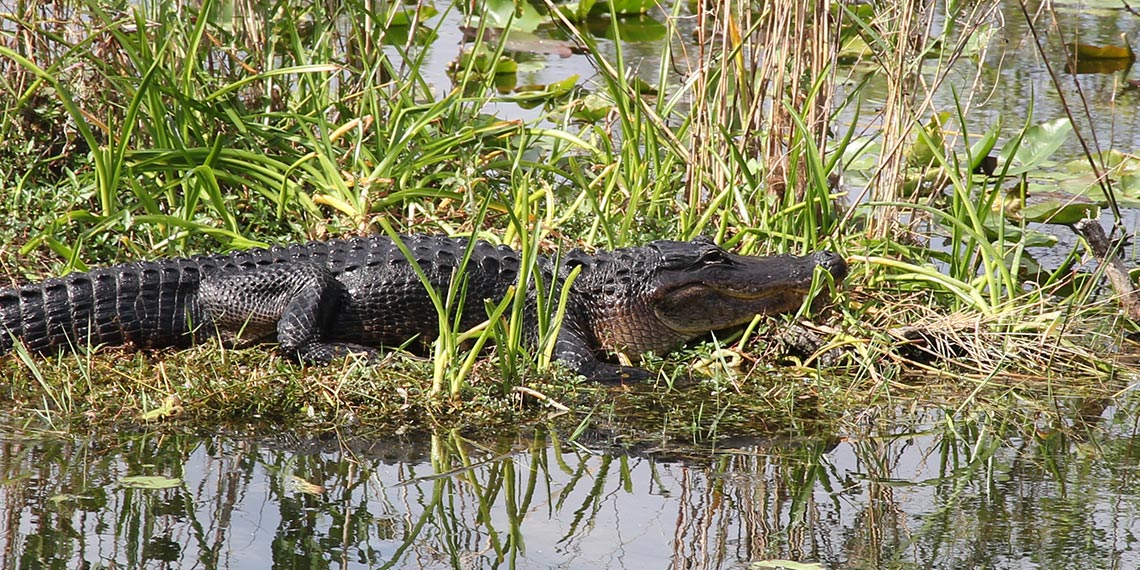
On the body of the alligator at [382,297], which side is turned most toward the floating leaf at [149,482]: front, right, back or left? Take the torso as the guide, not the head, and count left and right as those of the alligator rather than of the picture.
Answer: right

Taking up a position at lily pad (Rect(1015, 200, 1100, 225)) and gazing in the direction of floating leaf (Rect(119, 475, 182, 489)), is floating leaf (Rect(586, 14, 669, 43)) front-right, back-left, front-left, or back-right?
back-right

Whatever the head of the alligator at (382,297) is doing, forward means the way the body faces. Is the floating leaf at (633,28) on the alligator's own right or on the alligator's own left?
on the alligator's own left

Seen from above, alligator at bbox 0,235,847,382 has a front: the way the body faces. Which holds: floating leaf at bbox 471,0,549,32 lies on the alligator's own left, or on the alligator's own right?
on the alligator's own left

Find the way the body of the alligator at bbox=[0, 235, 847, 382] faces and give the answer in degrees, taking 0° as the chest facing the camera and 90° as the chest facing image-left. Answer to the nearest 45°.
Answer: approximately 270°
